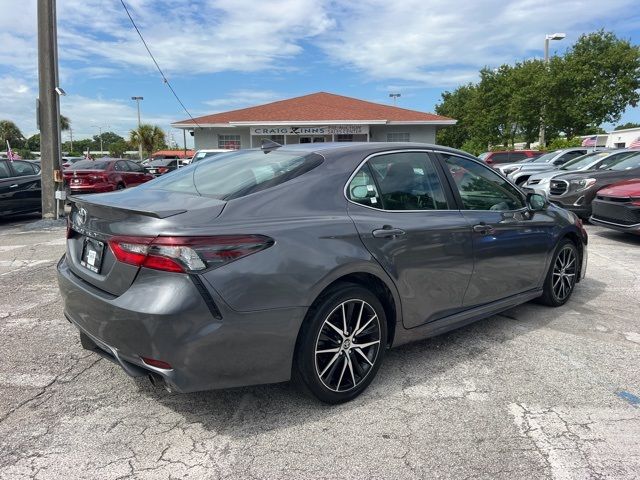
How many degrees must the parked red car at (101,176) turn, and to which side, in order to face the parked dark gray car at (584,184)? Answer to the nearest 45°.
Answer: approximately 90° to its right

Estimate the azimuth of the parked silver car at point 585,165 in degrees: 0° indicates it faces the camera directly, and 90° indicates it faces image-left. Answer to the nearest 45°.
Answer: approximately 45°

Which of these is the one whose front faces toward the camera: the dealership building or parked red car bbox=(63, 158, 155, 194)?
the dealership building

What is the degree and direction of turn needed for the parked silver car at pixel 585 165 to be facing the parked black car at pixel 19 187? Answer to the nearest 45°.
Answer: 0° — it already faces it

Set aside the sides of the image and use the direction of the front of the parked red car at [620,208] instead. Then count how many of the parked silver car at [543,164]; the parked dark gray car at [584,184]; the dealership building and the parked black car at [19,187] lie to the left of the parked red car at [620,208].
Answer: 0

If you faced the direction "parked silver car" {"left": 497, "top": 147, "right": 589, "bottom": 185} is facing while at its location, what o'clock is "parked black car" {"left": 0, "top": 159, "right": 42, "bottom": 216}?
The parked black car is roughly at 12 o'clock from the parked silver car.

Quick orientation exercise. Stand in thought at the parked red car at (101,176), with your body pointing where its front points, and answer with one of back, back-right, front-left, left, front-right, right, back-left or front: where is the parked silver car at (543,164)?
front-right

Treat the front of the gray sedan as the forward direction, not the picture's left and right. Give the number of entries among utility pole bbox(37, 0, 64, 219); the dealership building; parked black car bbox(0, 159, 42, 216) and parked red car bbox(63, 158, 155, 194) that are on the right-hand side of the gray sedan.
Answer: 0

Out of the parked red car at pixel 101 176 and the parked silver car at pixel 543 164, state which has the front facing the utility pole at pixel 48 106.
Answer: the parked silver car

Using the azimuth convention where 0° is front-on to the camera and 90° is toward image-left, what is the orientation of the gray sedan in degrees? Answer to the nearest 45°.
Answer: approximately 225°

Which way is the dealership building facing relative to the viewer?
toward the camera

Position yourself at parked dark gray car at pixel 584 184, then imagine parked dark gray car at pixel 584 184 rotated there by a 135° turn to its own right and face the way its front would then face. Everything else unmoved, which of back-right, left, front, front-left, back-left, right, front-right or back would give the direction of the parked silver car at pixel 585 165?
front

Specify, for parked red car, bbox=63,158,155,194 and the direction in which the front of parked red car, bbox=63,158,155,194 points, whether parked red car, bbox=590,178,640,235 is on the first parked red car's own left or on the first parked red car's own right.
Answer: on the first parked red car's own right

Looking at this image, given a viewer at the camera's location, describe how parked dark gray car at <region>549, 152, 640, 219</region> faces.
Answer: facing the viewer and to the left of the viewer

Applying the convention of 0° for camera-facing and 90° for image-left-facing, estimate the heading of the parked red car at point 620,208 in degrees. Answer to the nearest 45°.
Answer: approximately 45°

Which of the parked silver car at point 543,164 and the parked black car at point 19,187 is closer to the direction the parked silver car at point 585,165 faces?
the parked black car

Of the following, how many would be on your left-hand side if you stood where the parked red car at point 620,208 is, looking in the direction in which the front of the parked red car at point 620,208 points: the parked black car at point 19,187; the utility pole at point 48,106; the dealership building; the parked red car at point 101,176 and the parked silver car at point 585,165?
0

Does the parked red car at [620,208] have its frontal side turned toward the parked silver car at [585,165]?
no

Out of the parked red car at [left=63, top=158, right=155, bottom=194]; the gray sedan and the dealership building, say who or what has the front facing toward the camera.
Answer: the dealership building

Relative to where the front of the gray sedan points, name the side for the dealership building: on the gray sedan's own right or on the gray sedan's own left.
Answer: on the gray sedan's own left

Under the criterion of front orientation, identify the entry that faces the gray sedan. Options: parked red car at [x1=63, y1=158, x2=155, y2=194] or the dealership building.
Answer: the dealership building

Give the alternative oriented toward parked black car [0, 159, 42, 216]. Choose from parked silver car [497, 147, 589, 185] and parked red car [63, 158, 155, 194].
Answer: the parked silver car
